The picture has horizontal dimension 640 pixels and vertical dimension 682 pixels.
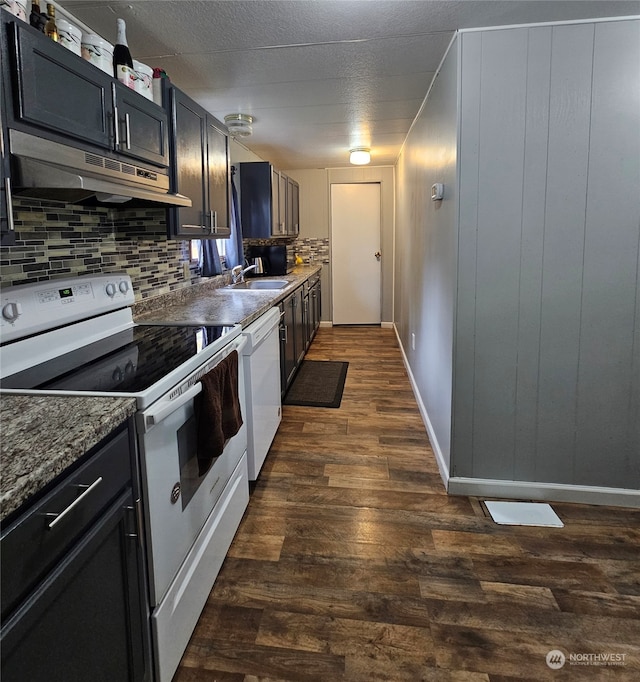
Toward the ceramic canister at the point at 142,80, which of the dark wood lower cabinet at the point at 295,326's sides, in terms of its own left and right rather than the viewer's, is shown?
right

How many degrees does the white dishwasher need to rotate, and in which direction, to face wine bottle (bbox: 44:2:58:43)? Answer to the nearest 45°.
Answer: approximately 135° to its right

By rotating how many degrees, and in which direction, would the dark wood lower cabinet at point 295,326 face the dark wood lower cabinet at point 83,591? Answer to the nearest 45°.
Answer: approximately 90° to its right

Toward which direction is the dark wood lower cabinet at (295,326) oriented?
to the viewer's right

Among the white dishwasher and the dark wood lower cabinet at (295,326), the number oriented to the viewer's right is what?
2

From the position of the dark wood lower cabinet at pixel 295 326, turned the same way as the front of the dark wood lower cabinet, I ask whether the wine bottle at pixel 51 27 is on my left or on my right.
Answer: on my right

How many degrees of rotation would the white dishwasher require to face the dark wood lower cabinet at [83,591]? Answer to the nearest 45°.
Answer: approximately 90° to its right

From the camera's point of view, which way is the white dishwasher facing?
to the viewer's right
